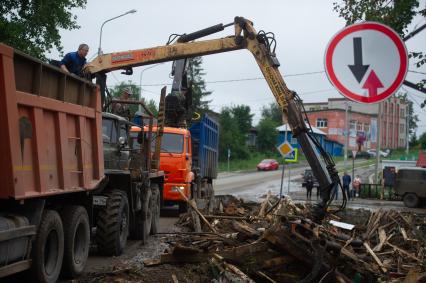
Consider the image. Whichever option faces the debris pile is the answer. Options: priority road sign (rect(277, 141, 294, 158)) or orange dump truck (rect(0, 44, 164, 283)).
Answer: the priority road sign

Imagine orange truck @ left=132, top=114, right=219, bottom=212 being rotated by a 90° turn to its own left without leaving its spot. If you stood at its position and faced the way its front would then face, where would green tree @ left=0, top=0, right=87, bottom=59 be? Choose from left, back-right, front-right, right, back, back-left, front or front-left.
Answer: back

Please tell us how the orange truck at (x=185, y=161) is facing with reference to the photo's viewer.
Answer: facing the viewer and to the left of the viewer

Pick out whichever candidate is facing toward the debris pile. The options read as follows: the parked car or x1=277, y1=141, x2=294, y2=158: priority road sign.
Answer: the priority road sign

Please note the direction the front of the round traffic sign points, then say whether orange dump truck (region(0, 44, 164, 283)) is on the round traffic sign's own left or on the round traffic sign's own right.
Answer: on the round traffic sign's own right

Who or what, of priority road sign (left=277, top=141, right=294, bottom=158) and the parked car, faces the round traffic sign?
the priority road sign

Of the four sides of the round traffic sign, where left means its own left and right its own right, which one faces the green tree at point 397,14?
back

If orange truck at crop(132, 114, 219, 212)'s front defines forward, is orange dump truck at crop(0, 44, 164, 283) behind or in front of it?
in front

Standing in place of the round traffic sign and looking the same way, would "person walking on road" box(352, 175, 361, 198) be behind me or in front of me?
behind

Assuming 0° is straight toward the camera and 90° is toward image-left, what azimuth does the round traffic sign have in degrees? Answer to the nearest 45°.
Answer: approximately 0°

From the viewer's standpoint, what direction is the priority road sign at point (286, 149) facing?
toward the camera
